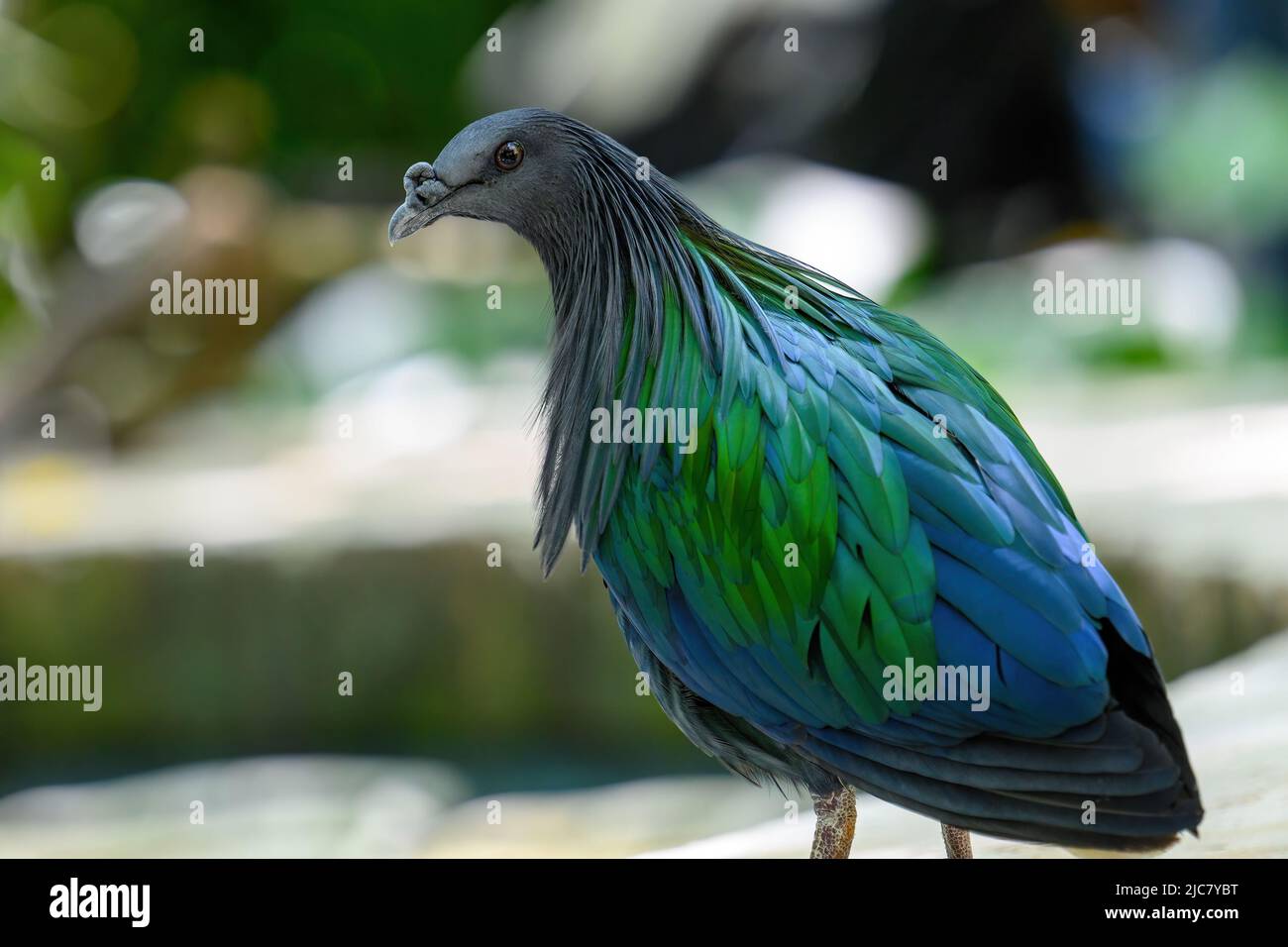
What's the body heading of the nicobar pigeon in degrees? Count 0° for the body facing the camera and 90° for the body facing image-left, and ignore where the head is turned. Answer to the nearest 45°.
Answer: approximately 90°
